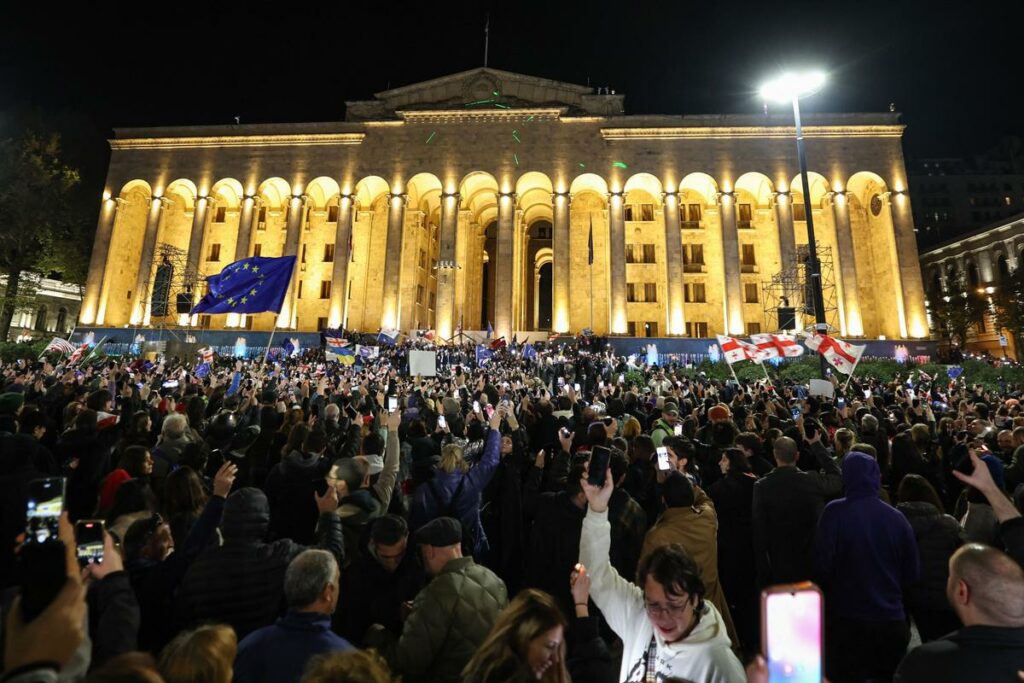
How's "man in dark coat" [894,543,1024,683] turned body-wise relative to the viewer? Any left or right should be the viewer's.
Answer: facing away from the viewer and to the left of the viewer

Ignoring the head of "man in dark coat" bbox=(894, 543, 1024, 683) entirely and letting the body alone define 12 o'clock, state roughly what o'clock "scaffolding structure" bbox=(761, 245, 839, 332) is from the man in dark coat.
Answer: The scaffolding structure is roughly at 1 o'clock from the man in dark coat.

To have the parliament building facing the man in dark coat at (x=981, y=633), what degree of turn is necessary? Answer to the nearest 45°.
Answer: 0° — it already faces them

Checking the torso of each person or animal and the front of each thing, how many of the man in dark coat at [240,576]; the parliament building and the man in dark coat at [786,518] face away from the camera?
2

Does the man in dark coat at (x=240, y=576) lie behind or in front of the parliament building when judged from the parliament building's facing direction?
in front

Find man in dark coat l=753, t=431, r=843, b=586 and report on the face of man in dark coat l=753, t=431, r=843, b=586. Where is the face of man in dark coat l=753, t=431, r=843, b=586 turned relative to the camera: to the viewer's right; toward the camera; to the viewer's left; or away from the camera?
away from the camera

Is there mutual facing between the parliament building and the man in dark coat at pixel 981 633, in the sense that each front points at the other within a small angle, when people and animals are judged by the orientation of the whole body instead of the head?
yes

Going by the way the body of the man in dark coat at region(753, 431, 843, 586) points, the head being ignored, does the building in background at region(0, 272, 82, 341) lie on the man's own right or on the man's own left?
on the man's own left

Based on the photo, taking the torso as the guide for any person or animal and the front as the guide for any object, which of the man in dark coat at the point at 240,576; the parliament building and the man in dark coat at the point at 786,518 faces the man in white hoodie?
the parliament building

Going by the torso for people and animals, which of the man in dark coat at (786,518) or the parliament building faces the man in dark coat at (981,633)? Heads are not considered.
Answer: the parliament building

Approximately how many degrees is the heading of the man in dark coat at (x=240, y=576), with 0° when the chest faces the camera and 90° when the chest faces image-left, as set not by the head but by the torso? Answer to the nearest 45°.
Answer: approximately 180°

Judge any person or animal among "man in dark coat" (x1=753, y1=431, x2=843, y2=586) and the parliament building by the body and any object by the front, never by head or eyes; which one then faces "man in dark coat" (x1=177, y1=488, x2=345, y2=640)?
the parliament building

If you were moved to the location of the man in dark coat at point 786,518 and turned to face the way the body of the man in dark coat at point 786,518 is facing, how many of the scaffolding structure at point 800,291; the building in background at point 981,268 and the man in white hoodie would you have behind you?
1

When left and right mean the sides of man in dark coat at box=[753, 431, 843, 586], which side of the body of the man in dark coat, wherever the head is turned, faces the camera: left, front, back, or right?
back
